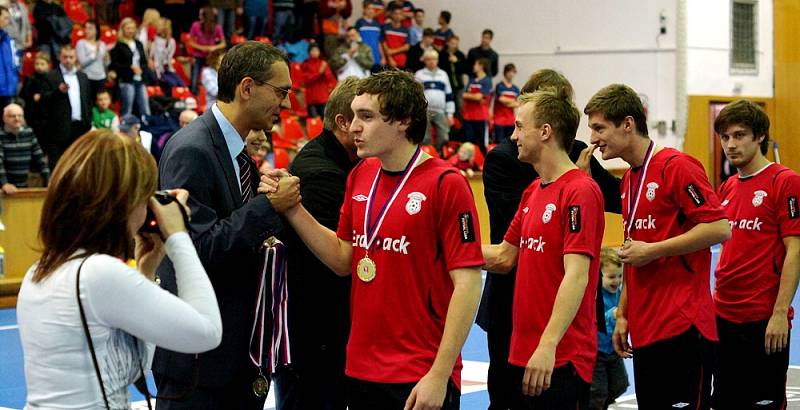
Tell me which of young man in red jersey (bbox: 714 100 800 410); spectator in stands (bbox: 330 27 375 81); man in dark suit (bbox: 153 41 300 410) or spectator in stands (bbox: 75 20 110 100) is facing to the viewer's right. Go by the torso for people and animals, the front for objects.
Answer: the man in dark suit

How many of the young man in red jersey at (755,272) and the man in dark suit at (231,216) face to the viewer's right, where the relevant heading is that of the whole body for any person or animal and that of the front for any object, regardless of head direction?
1

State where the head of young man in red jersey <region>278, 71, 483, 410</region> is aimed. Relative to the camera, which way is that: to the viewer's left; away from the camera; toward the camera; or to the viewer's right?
to the viewer's left

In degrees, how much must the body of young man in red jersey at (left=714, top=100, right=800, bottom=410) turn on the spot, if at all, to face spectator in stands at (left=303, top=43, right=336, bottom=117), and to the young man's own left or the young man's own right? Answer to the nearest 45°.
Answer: approximately 90° to the young man's own right

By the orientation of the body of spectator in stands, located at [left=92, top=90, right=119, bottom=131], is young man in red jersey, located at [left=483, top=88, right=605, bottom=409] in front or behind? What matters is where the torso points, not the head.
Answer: in front

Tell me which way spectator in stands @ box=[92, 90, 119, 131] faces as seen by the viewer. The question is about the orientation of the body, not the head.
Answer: toward the camera

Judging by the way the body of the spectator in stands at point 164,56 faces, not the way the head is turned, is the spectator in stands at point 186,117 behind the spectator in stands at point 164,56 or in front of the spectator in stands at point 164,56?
in front

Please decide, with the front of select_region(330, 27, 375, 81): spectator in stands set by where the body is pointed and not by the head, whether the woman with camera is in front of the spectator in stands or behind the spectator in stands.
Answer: in front

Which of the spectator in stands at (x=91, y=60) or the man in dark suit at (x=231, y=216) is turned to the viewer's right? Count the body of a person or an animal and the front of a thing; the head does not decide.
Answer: the man in dark suit

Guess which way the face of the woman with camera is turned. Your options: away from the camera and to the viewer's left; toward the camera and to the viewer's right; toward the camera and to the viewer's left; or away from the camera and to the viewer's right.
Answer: away from the camera and to the viewer's right

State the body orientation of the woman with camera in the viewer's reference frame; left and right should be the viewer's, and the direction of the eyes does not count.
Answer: facing away from the viewer and to the right of the viewer

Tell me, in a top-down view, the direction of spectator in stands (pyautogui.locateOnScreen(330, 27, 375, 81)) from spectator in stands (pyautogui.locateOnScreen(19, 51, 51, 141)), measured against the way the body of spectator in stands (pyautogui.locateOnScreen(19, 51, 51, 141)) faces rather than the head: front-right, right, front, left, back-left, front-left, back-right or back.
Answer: left

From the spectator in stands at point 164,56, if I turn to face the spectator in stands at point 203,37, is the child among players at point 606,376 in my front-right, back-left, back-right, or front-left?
back-right
